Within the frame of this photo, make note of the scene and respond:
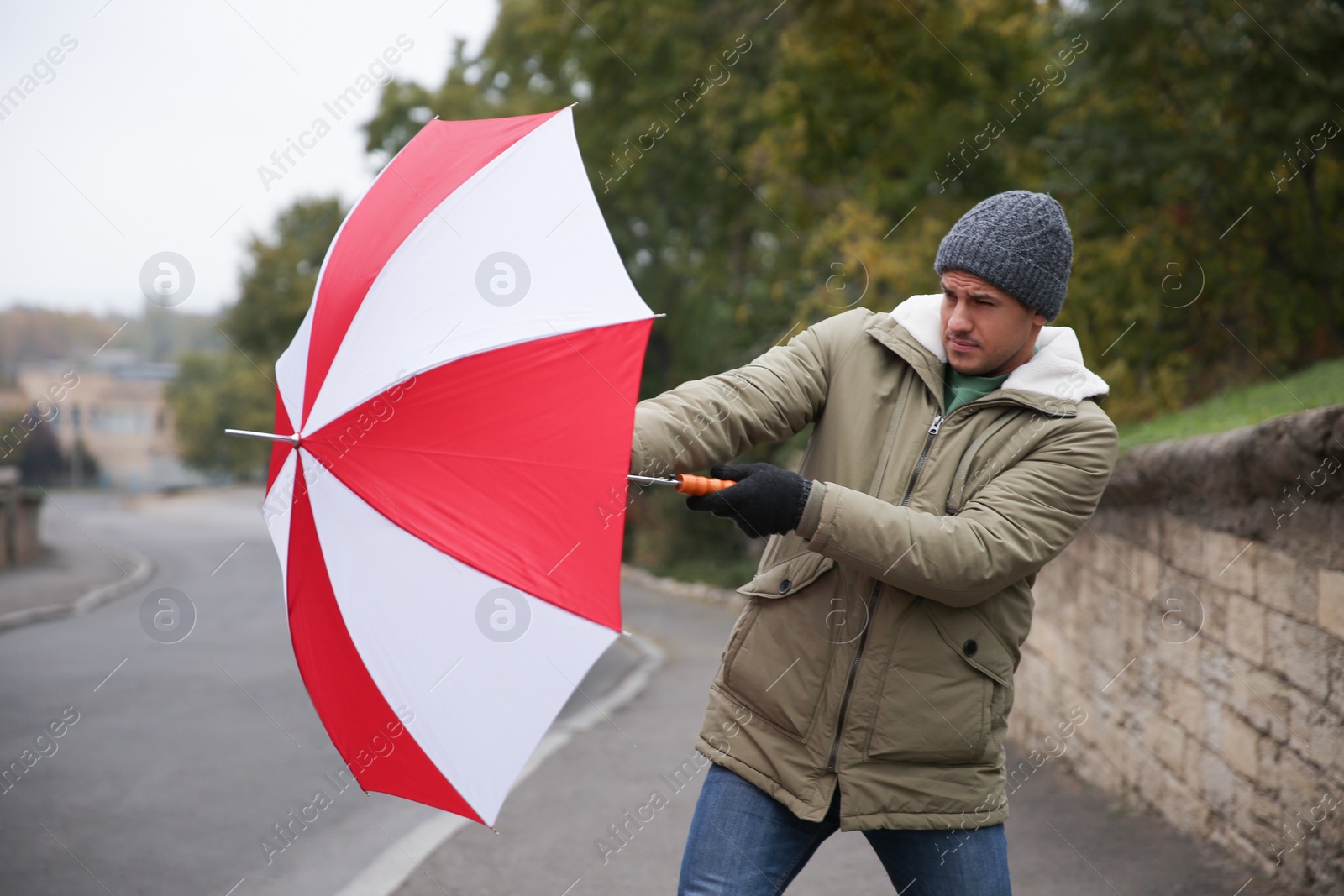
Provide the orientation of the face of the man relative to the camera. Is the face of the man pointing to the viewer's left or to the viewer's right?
to the viewer's left

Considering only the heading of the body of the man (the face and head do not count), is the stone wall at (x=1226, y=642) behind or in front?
behind

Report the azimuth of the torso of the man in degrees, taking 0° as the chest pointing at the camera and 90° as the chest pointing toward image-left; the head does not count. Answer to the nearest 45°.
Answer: approximately 45°
